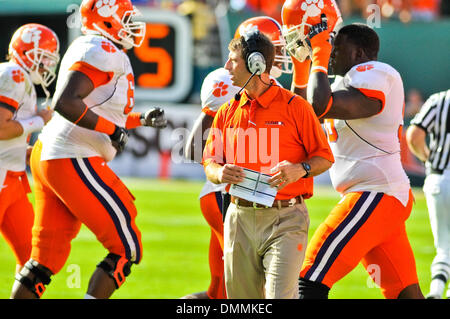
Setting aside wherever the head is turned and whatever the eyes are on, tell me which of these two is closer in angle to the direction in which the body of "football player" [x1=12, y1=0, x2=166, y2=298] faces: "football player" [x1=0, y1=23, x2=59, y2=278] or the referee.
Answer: the referee

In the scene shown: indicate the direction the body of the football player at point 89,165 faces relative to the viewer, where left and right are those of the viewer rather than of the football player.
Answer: facing to the right of the viewer

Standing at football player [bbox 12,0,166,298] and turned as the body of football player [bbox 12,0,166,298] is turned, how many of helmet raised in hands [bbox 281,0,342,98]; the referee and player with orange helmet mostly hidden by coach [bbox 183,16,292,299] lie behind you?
0

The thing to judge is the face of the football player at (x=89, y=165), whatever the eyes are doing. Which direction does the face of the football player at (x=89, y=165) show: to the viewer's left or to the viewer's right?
to the viewer's right

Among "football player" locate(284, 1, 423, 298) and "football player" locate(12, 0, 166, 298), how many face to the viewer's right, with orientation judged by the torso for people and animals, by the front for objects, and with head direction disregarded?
1

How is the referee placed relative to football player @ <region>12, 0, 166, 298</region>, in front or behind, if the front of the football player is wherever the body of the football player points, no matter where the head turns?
in front

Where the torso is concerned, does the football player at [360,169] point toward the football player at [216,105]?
yes

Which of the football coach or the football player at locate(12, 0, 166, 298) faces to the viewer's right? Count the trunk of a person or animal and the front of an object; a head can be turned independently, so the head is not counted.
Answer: the football player

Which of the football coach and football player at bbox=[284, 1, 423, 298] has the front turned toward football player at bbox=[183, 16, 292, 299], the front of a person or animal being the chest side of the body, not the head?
football player at bbox=[284, 1, 423, 298]

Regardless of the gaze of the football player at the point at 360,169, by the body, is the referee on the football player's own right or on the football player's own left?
on the football player's own right

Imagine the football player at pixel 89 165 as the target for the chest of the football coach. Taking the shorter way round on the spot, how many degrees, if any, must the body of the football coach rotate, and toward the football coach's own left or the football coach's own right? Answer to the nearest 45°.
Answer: approximately 90° to the football coach's own right

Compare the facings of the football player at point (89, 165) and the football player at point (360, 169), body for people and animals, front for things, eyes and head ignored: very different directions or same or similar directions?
very different directions

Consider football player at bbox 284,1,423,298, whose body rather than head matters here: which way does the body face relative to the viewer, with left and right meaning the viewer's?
facing to the left of the viewer

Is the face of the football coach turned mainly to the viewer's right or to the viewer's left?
to the viewer's left

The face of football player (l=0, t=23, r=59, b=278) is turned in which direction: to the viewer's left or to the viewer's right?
to the viewer's right
